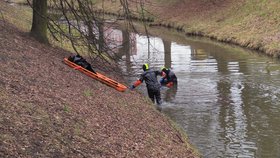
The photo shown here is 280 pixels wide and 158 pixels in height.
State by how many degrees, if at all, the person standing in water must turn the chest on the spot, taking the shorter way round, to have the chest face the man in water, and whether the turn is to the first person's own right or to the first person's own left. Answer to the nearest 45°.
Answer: approximately 45° to the first person's own right

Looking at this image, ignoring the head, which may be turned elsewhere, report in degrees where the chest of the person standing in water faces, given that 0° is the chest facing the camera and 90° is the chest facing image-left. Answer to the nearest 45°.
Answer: approximately 135°

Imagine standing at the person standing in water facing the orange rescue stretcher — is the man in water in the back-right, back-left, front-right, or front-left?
back-right

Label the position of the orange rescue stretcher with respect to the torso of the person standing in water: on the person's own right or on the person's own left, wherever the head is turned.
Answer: on the person's own left
